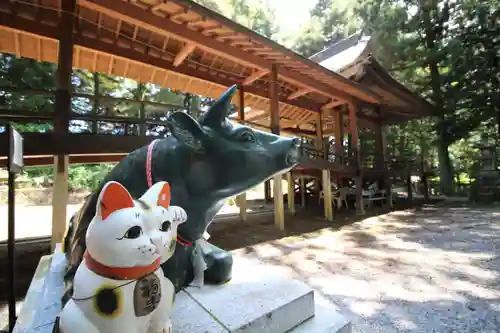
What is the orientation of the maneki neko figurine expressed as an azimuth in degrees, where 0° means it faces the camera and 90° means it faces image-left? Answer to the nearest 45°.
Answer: approximately 315°

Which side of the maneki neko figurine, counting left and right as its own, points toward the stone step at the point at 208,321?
left

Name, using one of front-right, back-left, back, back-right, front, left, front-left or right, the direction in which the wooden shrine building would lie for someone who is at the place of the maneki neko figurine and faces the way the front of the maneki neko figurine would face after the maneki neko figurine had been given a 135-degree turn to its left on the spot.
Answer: front

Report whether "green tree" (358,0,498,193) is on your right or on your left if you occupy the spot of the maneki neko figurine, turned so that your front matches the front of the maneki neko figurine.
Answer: on your left
